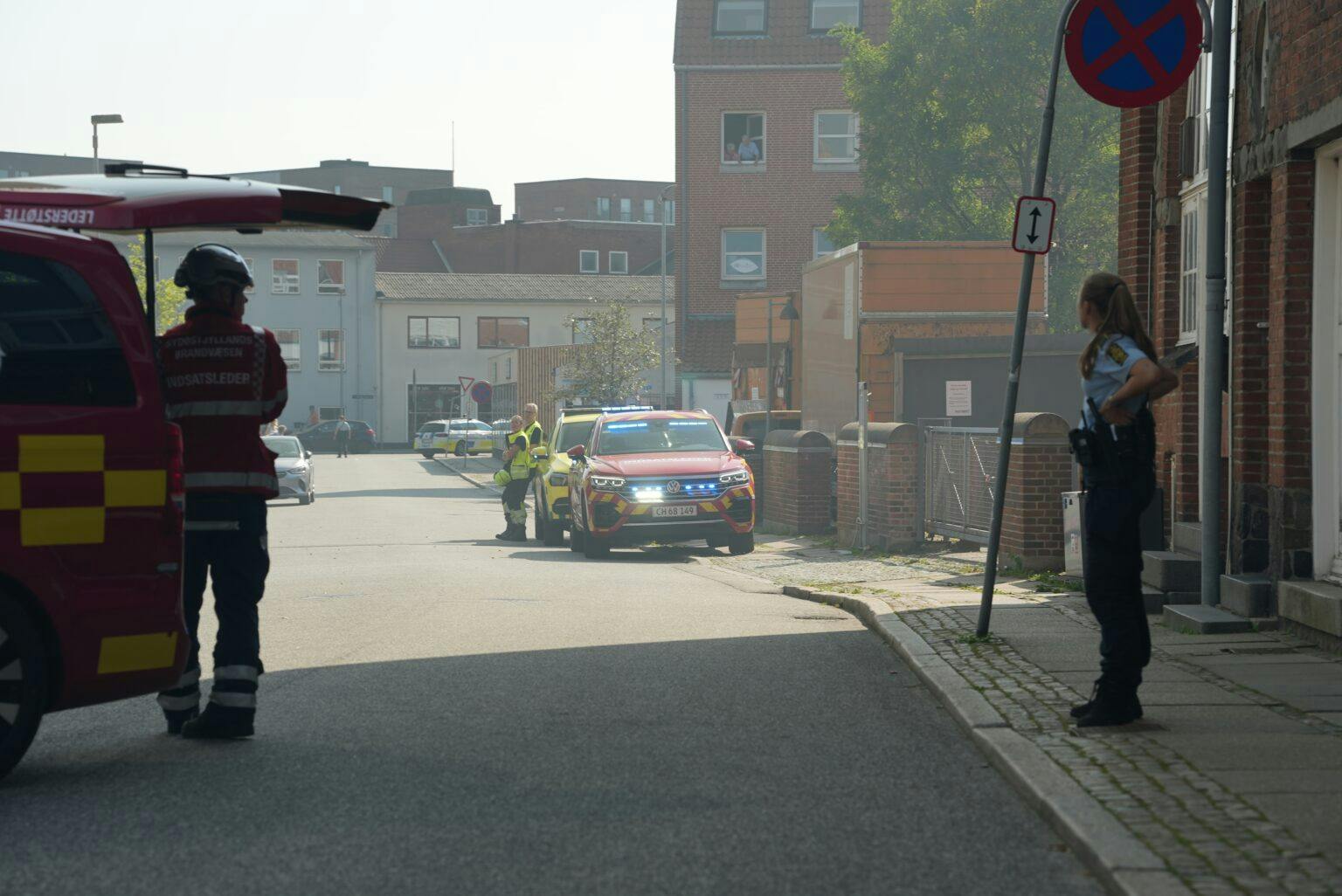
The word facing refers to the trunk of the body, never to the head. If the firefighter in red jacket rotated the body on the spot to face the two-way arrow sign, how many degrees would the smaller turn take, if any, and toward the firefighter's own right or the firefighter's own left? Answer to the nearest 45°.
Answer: approximately 45° to the firefighter's own right

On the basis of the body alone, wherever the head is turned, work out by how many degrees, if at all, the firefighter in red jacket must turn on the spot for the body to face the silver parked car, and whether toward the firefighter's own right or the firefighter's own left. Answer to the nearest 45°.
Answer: approximately 45° to the firefighter's own left

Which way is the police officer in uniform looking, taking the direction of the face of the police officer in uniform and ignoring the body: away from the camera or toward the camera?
away from the camera

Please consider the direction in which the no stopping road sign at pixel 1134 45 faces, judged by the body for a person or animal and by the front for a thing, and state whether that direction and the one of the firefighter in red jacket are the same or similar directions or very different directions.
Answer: very different directions

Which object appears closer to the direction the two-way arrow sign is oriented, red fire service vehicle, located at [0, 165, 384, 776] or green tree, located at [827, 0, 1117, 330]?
the red fire service vehicle

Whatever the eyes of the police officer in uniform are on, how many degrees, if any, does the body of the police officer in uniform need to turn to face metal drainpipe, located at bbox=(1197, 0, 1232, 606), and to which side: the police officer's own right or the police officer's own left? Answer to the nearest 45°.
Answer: approximately 90° to the police officer's own right
